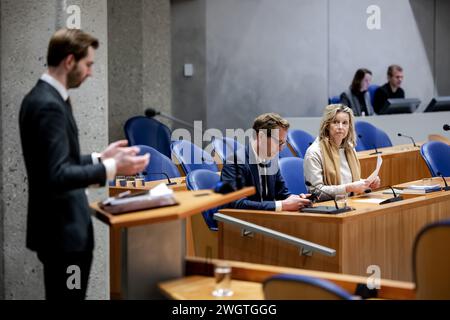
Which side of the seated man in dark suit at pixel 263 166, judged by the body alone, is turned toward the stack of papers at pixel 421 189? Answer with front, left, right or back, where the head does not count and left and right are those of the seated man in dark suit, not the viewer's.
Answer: left

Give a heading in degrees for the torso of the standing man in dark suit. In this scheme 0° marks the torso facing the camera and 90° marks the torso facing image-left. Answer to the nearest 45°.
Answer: approximately 270°

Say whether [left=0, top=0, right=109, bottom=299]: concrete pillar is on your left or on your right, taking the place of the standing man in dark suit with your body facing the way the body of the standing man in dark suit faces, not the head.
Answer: on your left

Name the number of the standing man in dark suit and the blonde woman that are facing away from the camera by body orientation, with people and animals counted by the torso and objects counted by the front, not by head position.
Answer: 0

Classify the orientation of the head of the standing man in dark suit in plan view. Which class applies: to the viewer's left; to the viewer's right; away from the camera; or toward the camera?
to the viewer's right

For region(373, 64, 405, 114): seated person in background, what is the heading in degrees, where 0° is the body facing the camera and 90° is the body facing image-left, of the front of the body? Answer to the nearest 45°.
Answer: approximately 315°

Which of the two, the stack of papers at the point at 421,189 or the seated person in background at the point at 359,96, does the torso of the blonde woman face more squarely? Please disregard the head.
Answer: the stack of papers

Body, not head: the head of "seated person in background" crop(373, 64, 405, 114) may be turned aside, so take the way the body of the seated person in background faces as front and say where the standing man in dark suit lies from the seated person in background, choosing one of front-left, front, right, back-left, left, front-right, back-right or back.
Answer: front-right

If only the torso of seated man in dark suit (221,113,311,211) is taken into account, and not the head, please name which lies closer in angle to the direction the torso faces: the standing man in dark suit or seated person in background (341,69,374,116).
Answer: the standing man in dark suit

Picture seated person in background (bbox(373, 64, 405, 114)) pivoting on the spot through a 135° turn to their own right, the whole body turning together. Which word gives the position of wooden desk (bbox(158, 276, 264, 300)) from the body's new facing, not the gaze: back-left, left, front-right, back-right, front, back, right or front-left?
left
